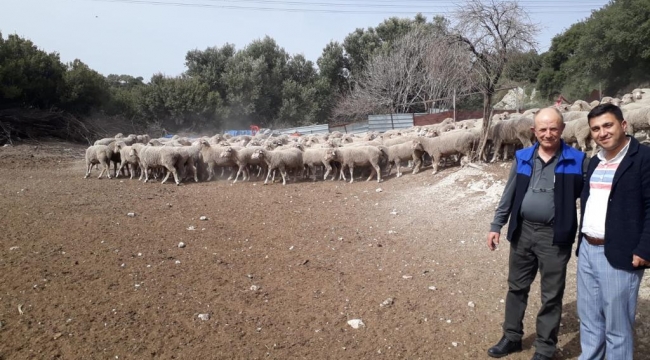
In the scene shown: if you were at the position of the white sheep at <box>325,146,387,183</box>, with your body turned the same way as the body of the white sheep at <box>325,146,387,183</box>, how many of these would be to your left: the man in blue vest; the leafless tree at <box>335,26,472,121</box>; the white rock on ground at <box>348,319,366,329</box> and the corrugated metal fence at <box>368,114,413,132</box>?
2

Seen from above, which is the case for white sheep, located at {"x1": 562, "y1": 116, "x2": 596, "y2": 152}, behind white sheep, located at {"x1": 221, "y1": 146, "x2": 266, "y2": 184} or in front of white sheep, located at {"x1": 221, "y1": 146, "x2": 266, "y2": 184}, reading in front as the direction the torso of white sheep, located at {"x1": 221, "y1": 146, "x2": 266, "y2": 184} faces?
behind

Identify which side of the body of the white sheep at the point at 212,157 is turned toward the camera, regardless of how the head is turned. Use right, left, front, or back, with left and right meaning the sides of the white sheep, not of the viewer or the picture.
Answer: left

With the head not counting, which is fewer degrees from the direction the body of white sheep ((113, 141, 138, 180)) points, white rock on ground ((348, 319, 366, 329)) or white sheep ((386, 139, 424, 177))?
the white rock on ground

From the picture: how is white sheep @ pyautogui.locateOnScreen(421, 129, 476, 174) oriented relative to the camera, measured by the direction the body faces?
to the viewer's left

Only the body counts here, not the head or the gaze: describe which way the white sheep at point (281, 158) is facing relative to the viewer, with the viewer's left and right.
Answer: facing to the left of the viewer

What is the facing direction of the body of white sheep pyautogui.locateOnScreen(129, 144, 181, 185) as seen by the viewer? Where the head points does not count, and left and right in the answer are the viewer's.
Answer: facing to the left of the viewer

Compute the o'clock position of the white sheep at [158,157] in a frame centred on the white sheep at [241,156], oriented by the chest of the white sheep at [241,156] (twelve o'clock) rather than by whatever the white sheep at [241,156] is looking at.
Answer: the white sheep at [158,157] is roughly at 12 o'clock from the white sheep at [241,156].

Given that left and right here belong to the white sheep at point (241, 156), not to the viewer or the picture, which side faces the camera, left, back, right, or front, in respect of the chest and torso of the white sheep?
left

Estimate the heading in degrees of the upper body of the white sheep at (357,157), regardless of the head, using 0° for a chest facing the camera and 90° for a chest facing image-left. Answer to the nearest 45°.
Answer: approximately 90°

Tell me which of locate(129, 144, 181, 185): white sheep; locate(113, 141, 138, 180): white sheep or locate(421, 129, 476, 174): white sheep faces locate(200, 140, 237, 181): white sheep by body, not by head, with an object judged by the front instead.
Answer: locate(421, 129, 476, 174): white sheep
